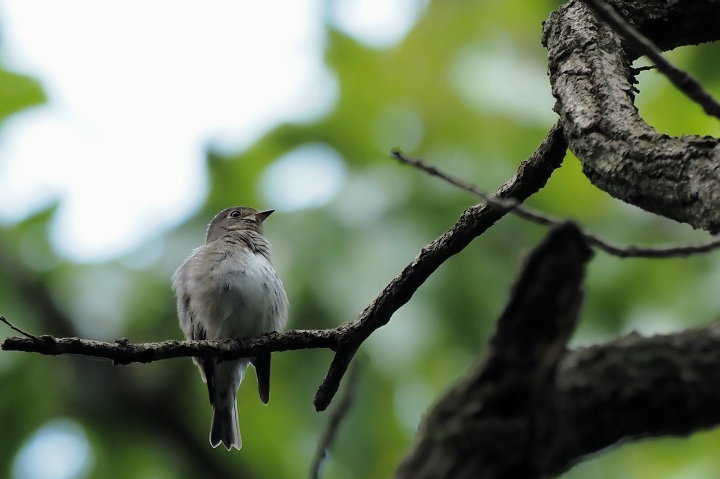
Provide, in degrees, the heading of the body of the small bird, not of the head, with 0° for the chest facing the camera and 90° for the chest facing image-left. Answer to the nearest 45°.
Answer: approximately 315°
